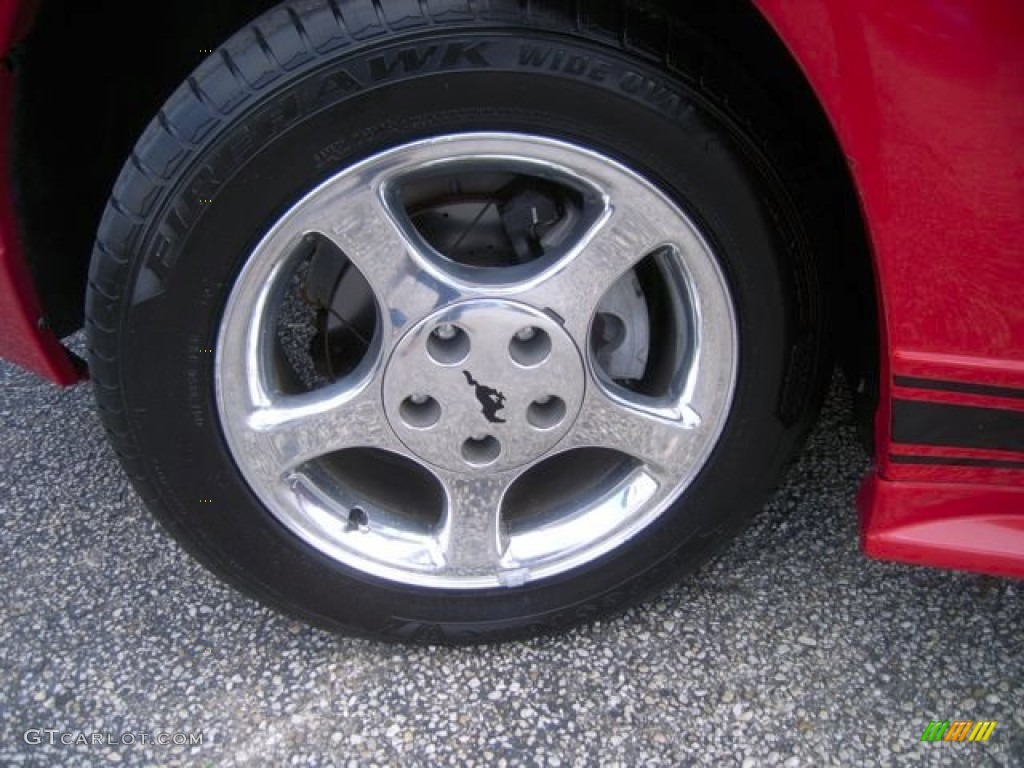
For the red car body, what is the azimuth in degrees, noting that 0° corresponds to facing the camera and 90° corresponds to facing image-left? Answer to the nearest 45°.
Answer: approximately 90°
